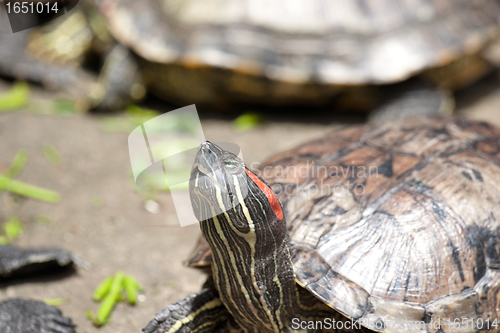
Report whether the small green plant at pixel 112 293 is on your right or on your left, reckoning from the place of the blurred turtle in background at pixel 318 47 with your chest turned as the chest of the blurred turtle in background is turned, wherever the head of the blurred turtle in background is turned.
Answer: on your left

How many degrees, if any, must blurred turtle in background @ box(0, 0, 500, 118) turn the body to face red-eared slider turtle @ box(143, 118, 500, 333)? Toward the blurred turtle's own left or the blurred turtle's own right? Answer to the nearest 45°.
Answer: approximately 90° to the blurred turtle's own left

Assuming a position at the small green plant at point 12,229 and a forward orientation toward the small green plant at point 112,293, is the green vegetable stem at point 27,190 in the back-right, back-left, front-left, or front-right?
back-left

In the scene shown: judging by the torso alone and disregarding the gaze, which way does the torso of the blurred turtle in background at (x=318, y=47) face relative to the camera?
to the viewer's left
